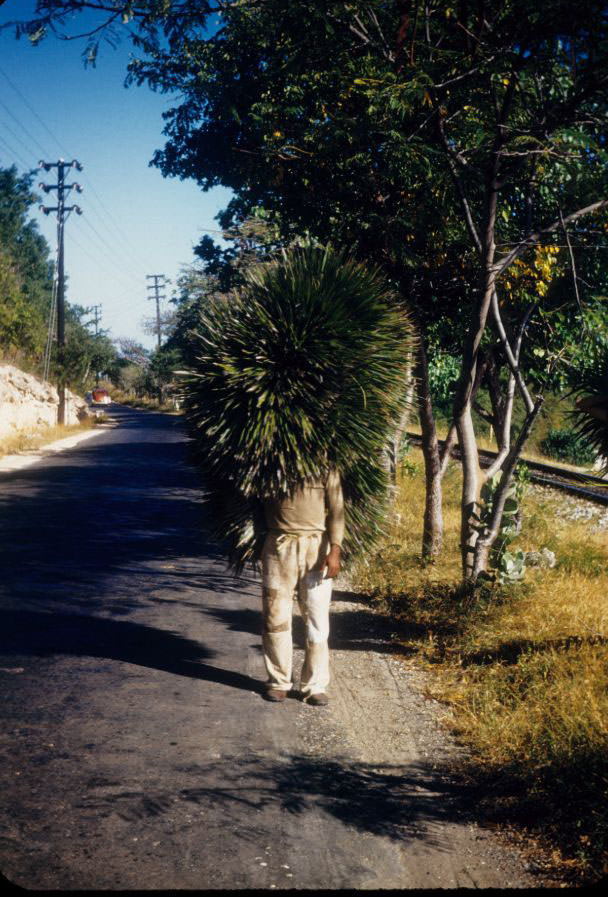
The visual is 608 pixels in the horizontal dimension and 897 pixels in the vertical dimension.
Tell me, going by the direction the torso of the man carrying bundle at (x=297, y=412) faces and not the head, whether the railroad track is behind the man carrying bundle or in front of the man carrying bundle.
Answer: behind

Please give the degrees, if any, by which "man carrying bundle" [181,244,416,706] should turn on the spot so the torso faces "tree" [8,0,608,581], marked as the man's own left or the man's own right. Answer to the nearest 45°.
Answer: approximately 135° to the man's own left

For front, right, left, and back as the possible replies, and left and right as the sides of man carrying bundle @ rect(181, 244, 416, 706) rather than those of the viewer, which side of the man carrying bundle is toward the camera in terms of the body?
front
